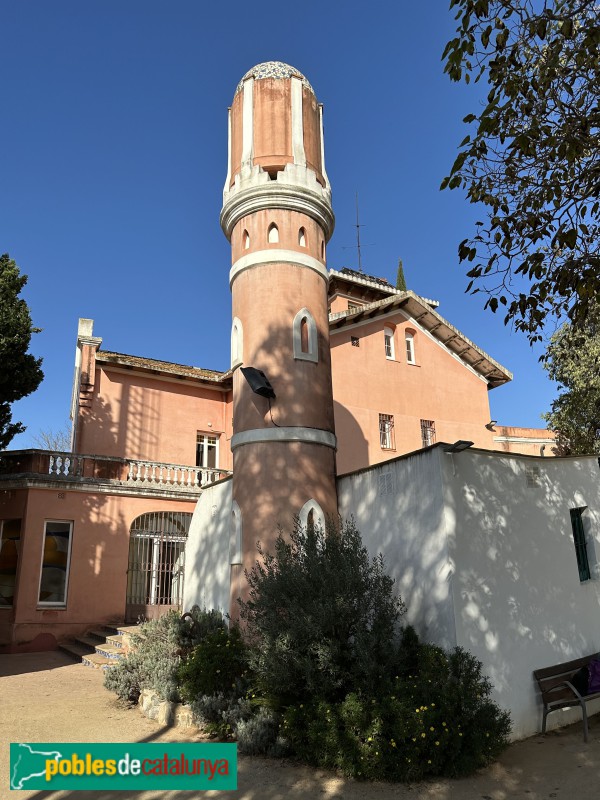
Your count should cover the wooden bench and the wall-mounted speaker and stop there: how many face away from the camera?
0

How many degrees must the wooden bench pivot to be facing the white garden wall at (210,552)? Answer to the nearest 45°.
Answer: approximately 135° to its right

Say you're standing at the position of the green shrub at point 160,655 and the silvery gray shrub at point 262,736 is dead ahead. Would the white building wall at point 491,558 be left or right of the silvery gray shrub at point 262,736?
left

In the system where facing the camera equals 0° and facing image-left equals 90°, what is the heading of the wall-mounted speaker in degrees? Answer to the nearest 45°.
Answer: approximately 45°

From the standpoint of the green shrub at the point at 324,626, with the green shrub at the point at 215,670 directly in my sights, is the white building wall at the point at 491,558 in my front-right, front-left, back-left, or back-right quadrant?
back-right

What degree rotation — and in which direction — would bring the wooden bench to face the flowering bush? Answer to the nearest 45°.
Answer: approximately 90° to its right

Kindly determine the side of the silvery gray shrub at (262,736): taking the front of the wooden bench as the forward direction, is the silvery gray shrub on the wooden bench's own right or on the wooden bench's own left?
on the wooden bench's own right
